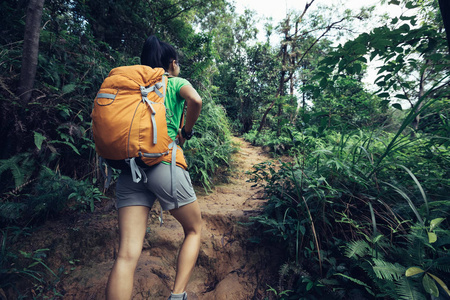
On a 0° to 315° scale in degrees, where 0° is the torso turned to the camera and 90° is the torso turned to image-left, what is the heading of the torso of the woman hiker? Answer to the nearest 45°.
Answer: approximately 225°

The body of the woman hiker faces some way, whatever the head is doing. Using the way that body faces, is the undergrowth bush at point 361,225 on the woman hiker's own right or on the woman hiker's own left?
on the woman hiker's own right

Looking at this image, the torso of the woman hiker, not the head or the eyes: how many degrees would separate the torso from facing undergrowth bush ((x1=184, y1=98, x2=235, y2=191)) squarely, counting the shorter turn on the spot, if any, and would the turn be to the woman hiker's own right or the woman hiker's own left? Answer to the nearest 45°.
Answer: approximately 45° to the woman hiker's own left
